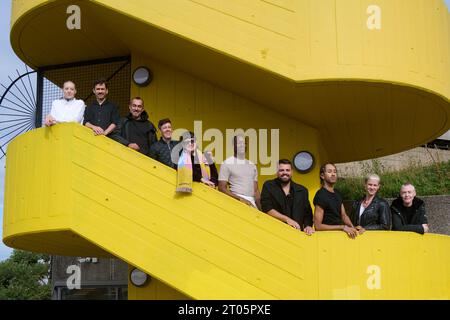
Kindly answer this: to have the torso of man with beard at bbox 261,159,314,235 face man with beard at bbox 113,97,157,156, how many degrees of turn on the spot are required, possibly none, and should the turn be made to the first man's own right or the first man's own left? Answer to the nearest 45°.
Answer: approximately 90° to the first man's own right

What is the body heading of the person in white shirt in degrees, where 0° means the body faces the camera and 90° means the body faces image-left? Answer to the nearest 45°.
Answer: approximately 0°

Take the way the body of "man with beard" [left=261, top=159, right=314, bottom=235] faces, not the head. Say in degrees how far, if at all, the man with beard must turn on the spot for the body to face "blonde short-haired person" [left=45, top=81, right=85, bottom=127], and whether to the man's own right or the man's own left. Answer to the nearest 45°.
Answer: approximately 90° to the man's own right

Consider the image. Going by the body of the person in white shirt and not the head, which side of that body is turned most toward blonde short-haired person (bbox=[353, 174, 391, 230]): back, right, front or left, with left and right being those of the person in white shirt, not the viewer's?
left

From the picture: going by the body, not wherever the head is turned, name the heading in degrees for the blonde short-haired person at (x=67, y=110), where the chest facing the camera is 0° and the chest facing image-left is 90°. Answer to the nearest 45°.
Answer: approximately 0°
